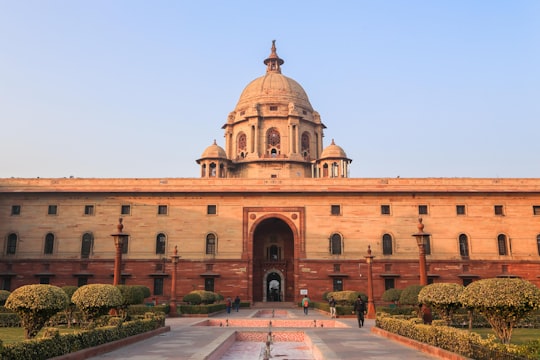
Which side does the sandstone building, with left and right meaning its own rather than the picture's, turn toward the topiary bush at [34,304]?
front

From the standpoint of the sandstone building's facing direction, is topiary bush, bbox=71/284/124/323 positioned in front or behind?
in front

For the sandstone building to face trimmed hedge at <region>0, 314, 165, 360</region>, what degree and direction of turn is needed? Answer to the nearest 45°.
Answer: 0° — it already faces it

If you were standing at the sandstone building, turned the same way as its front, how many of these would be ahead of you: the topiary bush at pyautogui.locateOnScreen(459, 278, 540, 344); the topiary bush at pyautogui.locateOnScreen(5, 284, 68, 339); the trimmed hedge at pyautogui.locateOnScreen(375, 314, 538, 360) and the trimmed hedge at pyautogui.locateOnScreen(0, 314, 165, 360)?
4

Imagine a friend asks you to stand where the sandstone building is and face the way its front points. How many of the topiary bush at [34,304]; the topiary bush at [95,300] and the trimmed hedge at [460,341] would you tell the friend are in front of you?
3

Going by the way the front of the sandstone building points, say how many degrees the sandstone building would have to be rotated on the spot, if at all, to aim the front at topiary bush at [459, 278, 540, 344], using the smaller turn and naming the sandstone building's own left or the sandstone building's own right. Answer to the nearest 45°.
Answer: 0° — it already faces it

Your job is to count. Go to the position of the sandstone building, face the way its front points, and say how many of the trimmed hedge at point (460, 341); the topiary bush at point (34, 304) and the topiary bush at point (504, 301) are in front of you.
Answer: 3

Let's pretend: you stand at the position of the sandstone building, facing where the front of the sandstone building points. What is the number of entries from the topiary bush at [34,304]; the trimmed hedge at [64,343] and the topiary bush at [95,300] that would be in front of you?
3

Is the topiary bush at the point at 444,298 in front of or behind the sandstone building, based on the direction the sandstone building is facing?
in front

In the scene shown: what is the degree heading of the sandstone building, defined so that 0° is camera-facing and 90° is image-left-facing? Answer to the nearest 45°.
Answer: approximately 0°

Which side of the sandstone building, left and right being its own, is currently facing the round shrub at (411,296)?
front
